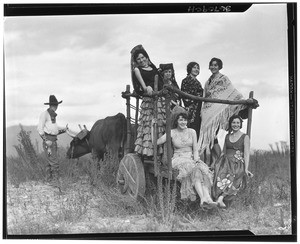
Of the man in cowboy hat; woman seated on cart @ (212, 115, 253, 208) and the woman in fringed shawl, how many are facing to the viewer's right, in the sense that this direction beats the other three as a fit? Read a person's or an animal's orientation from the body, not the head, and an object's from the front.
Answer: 1

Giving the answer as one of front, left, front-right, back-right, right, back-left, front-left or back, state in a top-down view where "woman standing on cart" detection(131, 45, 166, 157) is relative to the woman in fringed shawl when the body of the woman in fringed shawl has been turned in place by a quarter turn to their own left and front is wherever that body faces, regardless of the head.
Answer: back-right

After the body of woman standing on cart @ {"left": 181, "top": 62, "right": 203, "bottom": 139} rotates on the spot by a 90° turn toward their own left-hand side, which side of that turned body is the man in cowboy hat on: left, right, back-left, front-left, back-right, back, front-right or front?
back-left

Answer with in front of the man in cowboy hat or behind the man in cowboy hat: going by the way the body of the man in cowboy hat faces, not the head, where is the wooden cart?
in front

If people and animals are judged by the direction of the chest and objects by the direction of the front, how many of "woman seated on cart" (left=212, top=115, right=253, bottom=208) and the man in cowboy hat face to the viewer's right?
1

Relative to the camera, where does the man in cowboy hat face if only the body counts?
to the viewer's right

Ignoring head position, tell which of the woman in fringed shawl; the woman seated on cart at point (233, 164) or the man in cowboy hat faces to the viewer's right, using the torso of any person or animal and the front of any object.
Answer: the man in cowboy hat

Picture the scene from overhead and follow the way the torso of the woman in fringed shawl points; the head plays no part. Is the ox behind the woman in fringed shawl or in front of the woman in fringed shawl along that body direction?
in front

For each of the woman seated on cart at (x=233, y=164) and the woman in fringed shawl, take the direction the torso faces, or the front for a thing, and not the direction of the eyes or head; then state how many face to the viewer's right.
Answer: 0

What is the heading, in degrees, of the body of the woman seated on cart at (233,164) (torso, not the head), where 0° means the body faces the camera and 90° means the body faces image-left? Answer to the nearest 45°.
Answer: approximately 45°
